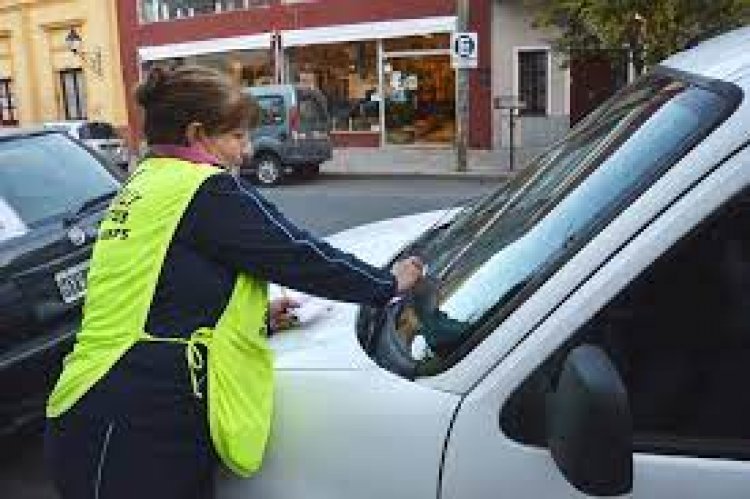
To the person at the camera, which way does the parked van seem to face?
facing away from the viewer and to the left of the viewer

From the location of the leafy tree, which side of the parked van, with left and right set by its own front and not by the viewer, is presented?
back

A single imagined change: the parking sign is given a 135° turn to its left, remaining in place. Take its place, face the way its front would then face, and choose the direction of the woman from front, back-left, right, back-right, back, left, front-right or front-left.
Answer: back-right

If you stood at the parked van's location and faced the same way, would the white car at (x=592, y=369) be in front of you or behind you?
behind

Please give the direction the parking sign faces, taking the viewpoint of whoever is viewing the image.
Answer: facing the viewer

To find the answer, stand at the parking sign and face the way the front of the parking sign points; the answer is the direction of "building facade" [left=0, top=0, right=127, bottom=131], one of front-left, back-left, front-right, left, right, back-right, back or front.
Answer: back-right

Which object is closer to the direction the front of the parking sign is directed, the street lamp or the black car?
the black car

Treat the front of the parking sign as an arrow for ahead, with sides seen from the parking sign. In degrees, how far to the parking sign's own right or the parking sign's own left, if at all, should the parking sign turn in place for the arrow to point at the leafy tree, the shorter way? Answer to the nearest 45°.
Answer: approximately 45° to the parking sign's own left

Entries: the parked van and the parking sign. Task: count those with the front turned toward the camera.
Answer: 1

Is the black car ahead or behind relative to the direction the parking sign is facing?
ahead
